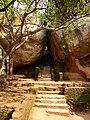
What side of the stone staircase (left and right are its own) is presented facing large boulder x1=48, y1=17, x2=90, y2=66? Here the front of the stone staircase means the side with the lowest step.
back

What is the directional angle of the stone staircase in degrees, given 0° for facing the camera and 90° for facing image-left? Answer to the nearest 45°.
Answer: approximately 0°

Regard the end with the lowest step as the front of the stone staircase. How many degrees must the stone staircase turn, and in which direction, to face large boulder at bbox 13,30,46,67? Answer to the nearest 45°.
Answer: approximately 180°

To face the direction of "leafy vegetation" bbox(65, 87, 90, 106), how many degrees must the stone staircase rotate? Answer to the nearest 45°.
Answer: approximately 135° to its left
